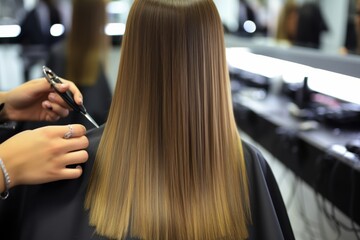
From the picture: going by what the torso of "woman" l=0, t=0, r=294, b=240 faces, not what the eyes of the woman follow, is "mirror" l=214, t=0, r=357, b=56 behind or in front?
in front

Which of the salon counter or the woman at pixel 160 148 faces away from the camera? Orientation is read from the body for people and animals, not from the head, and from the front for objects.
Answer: the woman

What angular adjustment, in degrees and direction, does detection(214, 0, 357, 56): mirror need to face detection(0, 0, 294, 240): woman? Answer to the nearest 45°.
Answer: approximately 45° to its left

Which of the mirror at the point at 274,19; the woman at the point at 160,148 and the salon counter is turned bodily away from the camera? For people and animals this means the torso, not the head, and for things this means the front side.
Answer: the woman

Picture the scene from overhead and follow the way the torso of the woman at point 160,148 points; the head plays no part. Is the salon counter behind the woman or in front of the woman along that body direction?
in front

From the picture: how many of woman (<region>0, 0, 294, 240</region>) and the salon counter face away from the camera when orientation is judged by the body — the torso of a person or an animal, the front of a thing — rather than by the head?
1

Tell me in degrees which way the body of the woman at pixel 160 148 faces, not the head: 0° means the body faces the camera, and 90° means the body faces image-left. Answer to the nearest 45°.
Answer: approximately 180°

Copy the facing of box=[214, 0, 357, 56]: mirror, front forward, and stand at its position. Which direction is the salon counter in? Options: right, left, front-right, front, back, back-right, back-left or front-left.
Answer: front-left

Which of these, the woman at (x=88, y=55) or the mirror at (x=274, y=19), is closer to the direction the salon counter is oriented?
the woman

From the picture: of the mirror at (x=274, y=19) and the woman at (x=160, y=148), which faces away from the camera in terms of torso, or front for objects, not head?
the woman

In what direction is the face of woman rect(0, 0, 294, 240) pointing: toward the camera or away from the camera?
away from the camera

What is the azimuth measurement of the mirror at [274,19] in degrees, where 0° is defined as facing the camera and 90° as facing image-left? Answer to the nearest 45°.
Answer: approximately 45°

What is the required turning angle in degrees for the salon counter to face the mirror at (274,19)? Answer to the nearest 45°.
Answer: approximately 135° to its right

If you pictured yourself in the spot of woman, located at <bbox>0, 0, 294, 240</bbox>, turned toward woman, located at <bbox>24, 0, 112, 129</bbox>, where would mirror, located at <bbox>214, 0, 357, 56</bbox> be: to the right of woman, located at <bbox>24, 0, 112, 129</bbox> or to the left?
right

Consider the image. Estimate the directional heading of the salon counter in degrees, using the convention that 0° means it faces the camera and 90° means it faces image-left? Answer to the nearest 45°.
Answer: approximately 45°
